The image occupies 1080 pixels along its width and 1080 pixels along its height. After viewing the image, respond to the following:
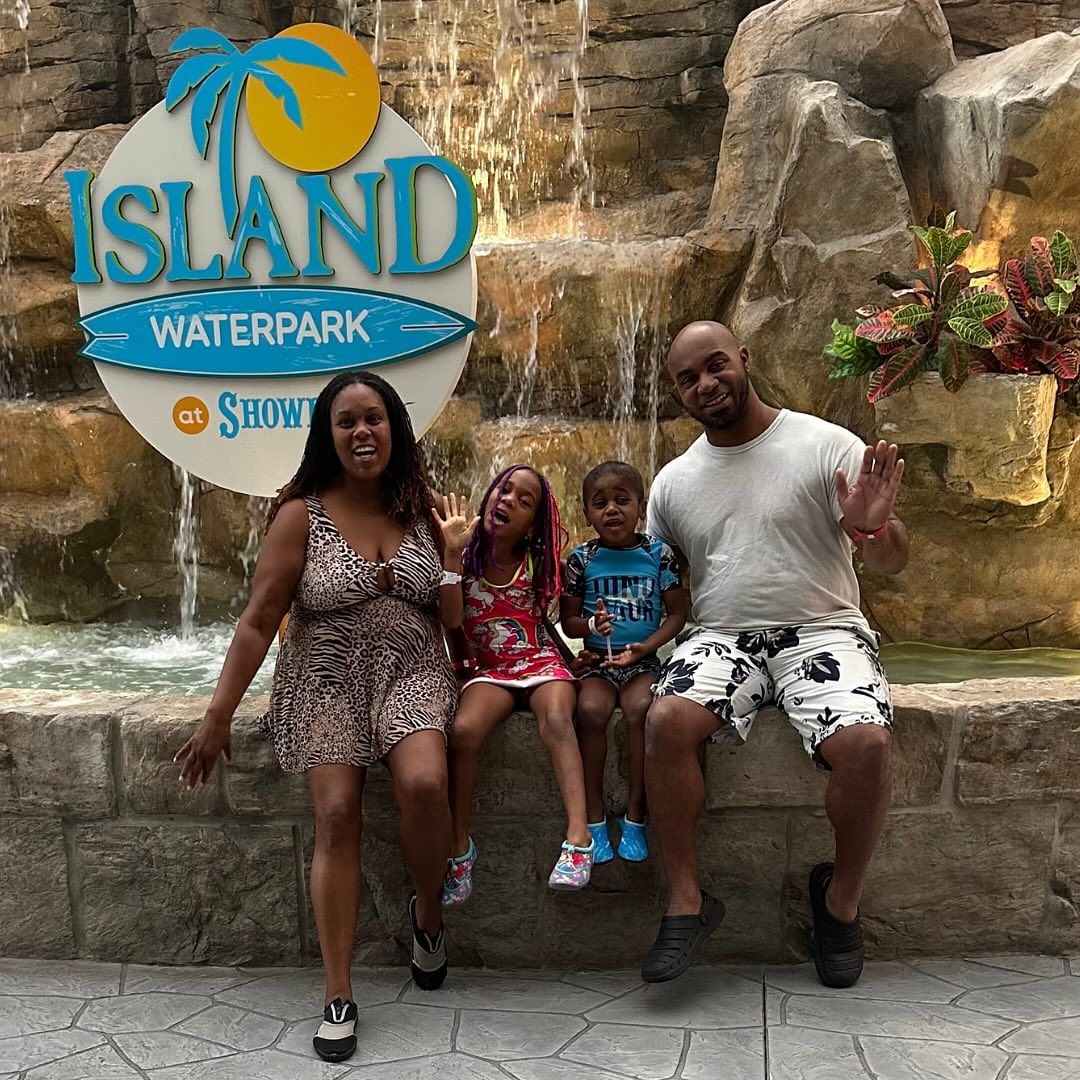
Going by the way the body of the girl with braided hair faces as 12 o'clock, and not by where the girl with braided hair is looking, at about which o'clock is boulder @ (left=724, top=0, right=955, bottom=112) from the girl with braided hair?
The boulder is roughly at 7 o'clock from the girl with braided hair.

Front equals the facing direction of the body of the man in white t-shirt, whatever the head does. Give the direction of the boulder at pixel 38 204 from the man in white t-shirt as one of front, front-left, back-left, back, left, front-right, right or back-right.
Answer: back-right

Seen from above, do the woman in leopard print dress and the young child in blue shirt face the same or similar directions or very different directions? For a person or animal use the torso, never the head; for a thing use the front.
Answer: same or similar directions

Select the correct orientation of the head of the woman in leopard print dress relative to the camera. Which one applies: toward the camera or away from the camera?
toward the camera

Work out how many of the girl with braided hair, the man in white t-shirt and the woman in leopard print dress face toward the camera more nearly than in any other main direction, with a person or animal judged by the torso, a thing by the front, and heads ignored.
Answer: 3

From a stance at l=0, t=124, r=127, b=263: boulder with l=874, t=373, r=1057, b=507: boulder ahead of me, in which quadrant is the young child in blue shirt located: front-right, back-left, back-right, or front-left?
front-right

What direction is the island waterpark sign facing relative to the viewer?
toward the camera

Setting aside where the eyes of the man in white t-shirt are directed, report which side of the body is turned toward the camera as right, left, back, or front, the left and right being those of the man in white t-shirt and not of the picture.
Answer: front

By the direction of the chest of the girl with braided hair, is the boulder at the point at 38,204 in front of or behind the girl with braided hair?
behind

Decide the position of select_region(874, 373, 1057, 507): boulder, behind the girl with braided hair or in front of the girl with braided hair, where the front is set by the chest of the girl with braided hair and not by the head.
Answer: behind

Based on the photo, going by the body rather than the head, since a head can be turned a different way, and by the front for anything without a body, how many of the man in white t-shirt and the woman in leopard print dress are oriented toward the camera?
2

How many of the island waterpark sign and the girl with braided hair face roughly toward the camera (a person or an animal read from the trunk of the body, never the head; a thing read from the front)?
2

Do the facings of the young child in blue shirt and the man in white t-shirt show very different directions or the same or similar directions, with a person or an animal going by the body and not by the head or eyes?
same or similar directions
